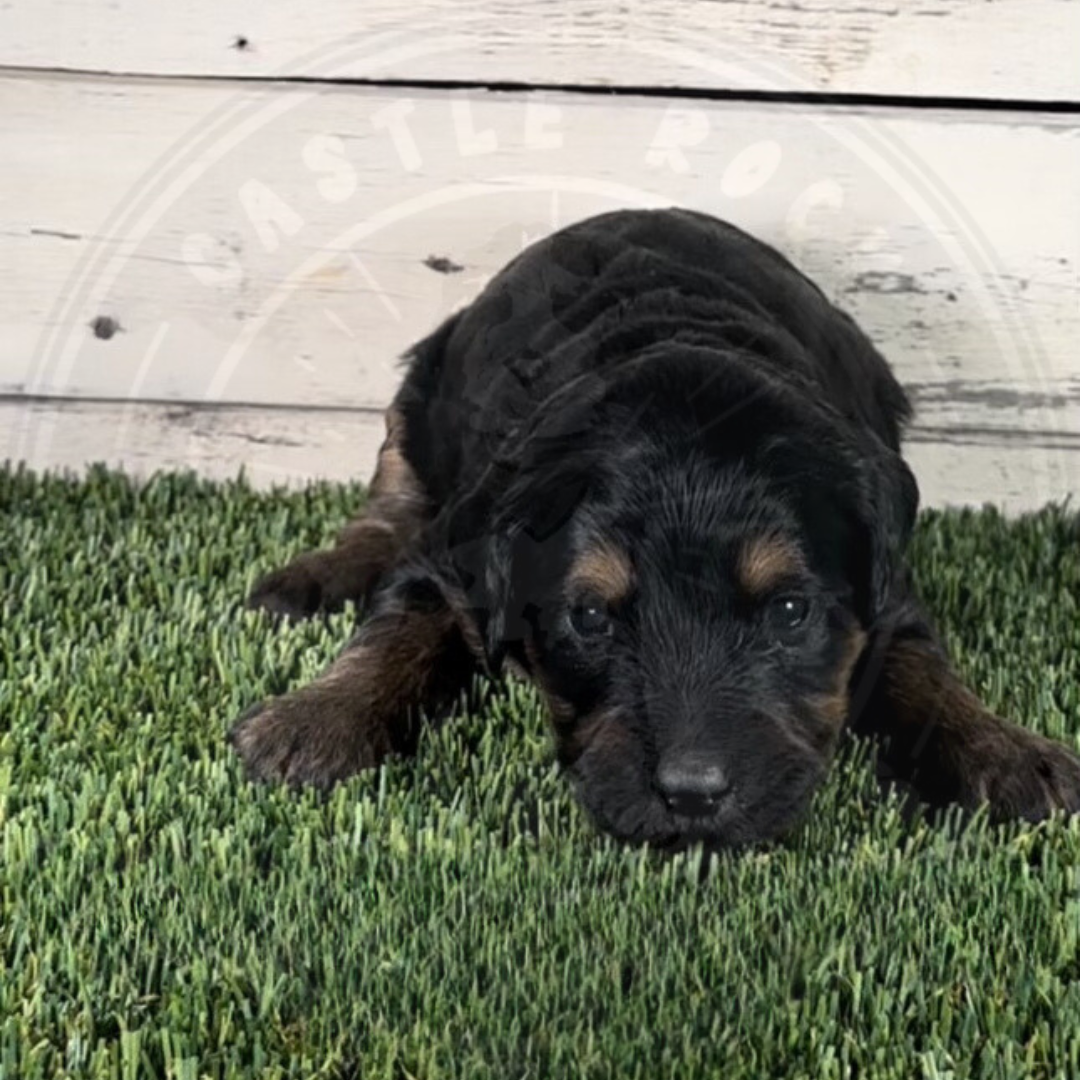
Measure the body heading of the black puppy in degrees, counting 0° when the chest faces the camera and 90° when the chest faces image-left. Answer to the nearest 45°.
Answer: approximately 0°

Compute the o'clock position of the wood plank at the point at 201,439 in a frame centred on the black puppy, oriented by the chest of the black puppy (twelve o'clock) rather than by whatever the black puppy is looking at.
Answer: The wood plank is roughly at 5 o'clock from the black puppy.
